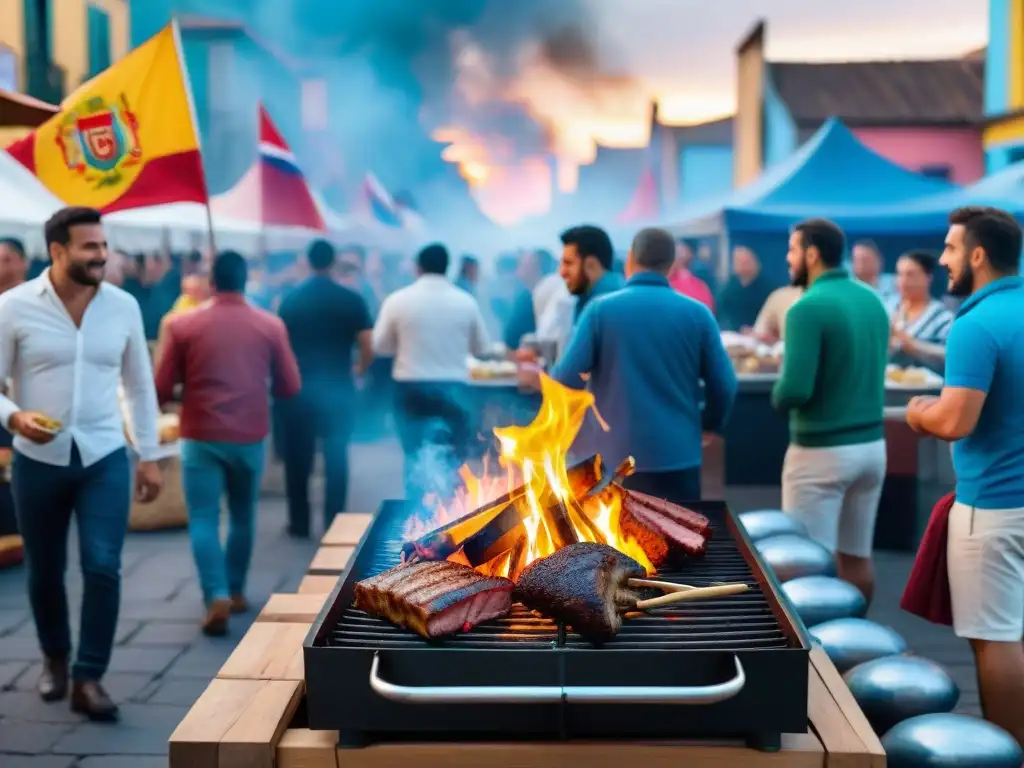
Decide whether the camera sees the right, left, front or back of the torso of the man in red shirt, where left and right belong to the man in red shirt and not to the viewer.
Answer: back

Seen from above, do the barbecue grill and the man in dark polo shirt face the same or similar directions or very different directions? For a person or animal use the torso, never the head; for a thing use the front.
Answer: very different directions

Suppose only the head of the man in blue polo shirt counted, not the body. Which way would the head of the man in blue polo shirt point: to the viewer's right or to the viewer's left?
to the viewer's left

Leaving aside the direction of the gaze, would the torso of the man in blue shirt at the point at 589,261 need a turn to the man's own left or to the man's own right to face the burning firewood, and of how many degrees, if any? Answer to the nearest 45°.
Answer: approximately 90° to the man's own left

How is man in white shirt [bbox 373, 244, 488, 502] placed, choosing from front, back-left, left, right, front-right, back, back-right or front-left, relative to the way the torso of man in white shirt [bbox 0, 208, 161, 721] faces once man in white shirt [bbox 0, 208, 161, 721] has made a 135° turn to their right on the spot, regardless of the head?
right

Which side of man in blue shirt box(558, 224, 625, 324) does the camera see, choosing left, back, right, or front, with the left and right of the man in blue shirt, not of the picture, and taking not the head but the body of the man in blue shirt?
left

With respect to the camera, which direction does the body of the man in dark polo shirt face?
away from the camera

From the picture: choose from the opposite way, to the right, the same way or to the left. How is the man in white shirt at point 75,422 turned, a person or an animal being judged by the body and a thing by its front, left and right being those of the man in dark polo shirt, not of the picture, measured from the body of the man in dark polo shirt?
the opposite way

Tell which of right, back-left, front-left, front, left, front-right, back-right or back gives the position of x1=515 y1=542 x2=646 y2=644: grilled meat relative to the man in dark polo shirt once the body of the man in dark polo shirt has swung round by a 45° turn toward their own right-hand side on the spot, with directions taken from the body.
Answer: back-right

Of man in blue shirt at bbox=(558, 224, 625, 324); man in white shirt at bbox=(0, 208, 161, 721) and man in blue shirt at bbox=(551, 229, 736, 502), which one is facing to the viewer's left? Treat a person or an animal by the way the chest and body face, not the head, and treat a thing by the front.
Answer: man in blue shirt at bbox=(558, 224, 625, 324)

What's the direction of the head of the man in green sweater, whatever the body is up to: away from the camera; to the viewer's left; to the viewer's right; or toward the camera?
to the viewer's left

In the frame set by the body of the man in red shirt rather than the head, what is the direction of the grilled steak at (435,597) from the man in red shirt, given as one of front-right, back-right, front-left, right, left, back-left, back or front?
back

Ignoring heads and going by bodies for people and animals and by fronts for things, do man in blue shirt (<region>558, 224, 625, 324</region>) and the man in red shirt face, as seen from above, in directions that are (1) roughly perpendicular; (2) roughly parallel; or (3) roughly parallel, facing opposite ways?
roughly perpendicular

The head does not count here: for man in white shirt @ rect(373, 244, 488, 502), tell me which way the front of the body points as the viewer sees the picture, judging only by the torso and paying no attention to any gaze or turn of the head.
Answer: away from the camera

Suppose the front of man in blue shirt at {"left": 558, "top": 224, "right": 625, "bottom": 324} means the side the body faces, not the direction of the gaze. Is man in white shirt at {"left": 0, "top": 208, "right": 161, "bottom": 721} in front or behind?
in front
